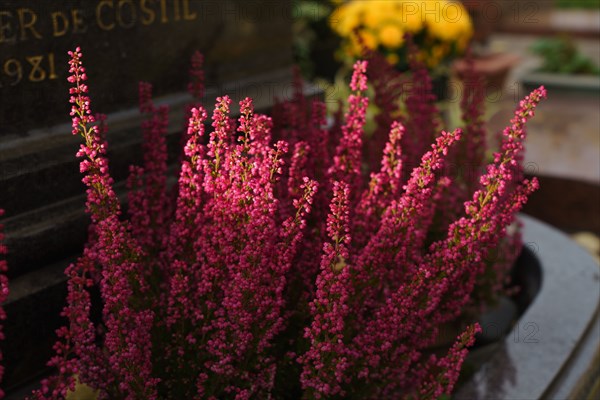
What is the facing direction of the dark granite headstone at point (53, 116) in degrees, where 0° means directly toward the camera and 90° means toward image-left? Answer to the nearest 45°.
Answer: approximately 315°

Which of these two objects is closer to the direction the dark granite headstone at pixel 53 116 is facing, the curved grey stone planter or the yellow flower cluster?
the curved grey stone planter

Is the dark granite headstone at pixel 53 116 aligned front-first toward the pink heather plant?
yes

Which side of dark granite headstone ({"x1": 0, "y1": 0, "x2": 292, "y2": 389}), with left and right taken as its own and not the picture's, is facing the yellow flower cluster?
left

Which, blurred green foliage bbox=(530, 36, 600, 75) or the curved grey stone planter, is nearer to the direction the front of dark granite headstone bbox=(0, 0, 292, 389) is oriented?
the curved grey stone planter

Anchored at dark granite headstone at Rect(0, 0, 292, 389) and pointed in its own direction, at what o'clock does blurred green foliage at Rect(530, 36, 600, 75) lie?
The blurred green foliage is roughly at 9 o'clock from the dark granite headstone.

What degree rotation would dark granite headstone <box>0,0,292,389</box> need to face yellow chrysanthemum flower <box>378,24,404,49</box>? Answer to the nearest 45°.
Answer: approximately 90° to its left

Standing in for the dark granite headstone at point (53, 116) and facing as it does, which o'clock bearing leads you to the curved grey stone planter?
The curved grey stone planter is roughly at 11 o'clock from the dark granite headstone.
